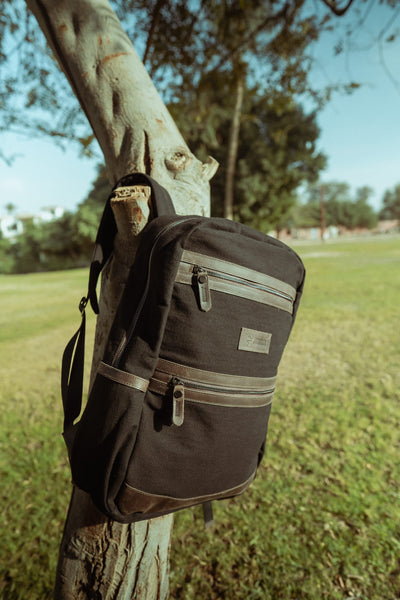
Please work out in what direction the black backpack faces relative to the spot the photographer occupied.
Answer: facing the viewer and to the right of the viewer
